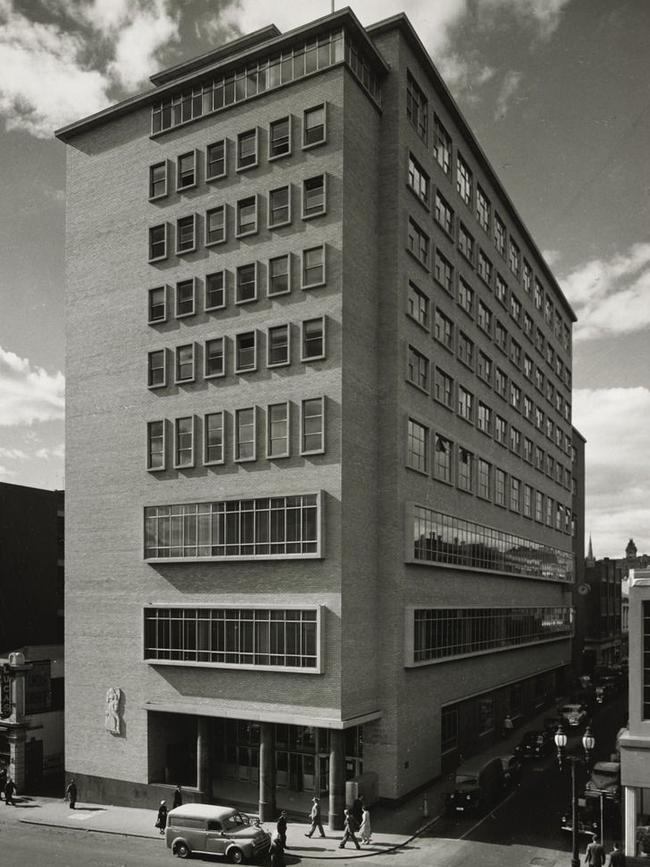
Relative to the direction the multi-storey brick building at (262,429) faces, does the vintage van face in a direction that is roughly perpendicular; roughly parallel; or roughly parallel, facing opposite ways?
roughly perpendicular

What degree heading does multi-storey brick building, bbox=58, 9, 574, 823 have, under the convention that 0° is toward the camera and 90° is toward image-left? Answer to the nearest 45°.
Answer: approximately 45°

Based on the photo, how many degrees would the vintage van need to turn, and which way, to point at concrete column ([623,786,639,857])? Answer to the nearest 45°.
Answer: approximately 45° to its left

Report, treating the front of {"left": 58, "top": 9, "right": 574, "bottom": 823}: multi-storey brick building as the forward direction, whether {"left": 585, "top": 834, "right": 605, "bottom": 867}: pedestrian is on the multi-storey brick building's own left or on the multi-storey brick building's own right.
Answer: on the multi-storey brick building's own left

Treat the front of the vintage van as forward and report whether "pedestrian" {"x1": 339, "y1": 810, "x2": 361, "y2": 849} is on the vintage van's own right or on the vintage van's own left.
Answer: on the vintage van's own left

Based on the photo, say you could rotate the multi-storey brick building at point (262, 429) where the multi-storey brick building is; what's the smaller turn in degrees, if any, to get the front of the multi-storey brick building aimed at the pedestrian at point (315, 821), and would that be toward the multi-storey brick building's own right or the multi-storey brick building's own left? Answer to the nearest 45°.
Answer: approximately 45° to the multi-storey brick building's own left
